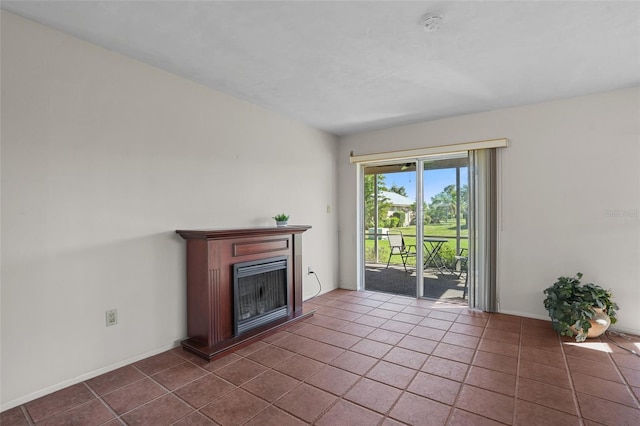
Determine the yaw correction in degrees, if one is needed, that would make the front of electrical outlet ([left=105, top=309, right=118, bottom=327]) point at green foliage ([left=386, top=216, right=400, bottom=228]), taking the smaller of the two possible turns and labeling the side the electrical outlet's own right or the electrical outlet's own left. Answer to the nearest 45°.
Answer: approximately 45° to the electrical outlet's own left

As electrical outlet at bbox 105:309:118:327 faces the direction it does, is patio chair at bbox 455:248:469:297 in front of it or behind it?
in front

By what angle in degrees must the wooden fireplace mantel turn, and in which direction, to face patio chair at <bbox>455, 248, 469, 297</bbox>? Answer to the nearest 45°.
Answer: approximately 45° to its left

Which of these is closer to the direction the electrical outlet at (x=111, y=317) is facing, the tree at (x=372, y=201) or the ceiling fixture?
the ceiling fixture

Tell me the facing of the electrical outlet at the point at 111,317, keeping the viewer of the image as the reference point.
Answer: facing the viewer and to the right of the viewer

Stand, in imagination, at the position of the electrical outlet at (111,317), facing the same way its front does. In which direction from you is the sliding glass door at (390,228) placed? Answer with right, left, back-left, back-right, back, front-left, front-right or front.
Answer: front-left

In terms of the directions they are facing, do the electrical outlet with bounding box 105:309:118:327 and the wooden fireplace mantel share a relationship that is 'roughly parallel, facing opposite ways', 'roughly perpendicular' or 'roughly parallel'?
roughly parallel

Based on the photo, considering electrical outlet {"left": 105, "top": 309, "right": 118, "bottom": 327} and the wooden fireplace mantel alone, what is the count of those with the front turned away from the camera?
0

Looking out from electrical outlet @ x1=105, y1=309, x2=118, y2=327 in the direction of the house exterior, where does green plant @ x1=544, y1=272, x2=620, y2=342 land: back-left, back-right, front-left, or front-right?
front-right

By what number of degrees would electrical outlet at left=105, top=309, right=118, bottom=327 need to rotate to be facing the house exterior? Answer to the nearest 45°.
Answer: approximately 45° to its left

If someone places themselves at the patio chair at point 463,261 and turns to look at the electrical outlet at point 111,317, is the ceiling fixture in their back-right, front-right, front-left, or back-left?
front-left

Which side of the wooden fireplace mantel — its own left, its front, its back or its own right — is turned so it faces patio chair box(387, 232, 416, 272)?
left

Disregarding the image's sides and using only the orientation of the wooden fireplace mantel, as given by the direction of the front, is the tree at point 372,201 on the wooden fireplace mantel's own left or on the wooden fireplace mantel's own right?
on the wooden fireplace mantel's own left

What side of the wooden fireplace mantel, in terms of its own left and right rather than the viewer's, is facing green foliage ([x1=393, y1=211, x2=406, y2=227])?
left

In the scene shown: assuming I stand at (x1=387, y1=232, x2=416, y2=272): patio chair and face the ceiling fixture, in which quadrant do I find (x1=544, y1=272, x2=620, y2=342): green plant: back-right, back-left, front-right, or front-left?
front-left
